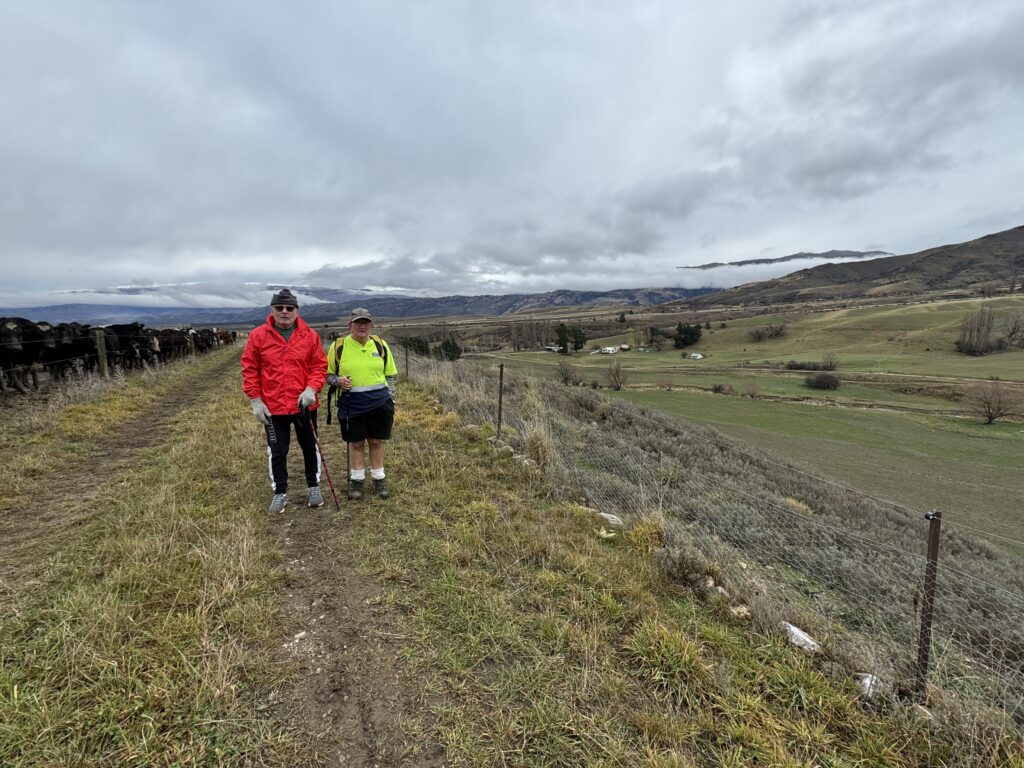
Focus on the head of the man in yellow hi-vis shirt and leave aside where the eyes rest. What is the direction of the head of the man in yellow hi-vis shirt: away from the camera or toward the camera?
toward the camera

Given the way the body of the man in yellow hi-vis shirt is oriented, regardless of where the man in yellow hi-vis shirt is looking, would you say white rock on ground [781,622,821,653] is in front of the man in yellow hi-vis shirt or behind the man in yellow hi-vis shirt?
in front

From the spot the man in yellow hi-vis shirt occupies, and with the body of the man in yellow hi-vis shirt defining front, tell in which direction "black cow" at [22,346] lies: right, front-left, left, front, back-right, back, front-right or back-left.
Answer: back-right

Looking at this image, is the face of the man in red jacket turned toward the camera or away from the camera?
toward the camera

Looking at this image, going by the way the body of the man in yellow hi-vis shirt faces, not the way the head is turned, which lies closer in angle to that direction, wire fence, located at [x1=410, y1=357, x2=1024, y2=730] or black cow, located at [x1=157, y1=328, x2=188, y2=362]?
the wire fence

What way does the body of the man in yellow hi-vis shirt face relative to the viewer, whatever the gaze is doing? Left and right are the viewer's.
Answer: facing the viewer

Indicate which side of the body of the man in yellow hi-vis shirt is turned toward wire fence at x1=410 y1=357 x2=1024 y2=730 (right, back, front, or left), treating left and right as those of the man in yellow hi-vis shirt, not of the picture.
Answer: left

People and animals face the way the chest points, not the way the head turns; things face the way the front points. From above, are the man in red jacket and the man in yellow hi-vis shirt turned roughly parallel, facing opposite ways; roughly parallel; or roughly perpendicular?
roughly parallel

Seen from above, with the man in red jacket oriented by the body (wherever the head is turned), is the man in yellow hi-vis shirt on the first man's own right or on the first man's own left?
on the first man's own left

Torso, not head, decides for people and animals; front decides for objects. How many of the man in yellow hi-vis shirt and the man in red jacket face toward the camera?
2

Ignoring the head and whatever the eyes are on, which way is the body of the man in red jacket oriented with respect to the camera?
toward the camera

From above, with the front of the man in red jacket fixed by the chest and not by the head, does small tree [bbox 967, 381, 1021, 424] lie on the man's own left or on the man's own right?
on the man's own left

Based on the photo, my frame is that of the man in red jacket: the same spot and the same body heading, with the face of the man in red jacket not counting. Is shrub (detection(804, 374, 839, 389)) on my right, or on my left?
on my left
